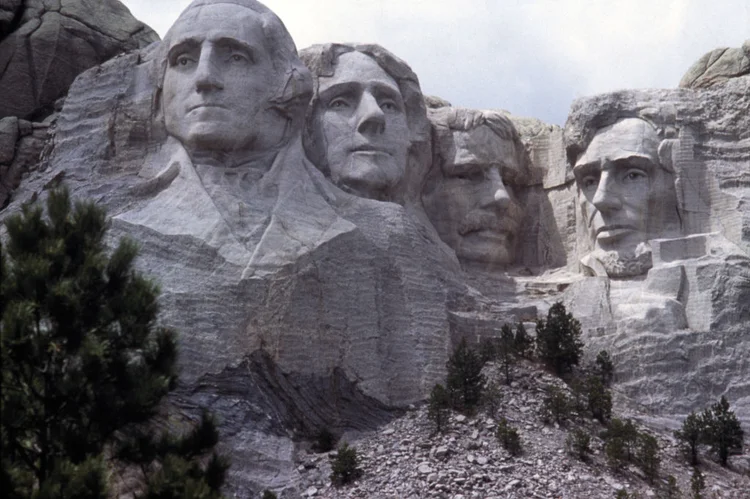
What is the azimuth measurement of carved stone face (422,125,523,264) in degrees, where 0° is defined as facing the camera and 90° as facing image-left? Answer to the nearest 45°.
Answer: approximately 315°

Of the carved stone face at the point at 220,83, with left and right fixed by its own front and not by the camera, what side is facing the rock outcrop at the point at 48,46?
right

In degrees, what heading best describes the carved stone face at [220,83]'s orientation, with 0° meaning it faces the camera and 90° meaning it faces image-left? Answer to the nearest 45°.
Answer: approximately 45°

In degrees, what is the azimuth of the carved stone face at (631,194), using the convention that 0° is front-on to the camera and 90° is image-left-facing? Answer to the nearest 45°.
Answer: approximately 45°
